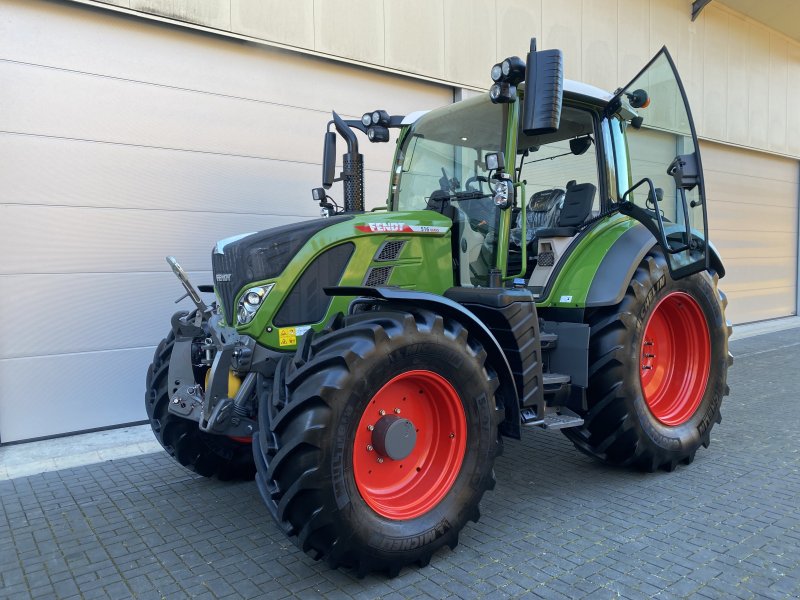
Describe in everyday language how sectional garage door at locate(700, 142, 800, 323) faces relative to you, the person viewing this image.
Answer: facing the viewer and to the right of the viewer

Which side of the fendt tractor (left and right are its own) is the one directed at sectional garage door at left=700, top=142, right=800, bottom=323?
back

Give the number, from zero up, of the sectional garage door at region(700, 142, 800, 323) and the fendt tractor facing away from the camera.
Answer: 0

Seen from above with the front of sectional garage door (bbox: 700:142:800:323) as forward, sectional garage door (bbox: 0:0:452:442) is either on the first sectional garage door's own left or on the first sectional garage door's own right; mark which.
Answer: on the first sectional garage door's own right

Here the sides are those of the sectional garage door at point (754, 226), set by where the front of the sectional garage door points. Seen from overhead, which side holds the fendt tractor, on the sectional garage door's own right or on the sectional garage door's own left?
on the sectional garage door's own right

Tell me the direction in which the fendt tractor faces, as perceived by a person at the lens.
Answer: facing the viewer and to the left of the viewer
